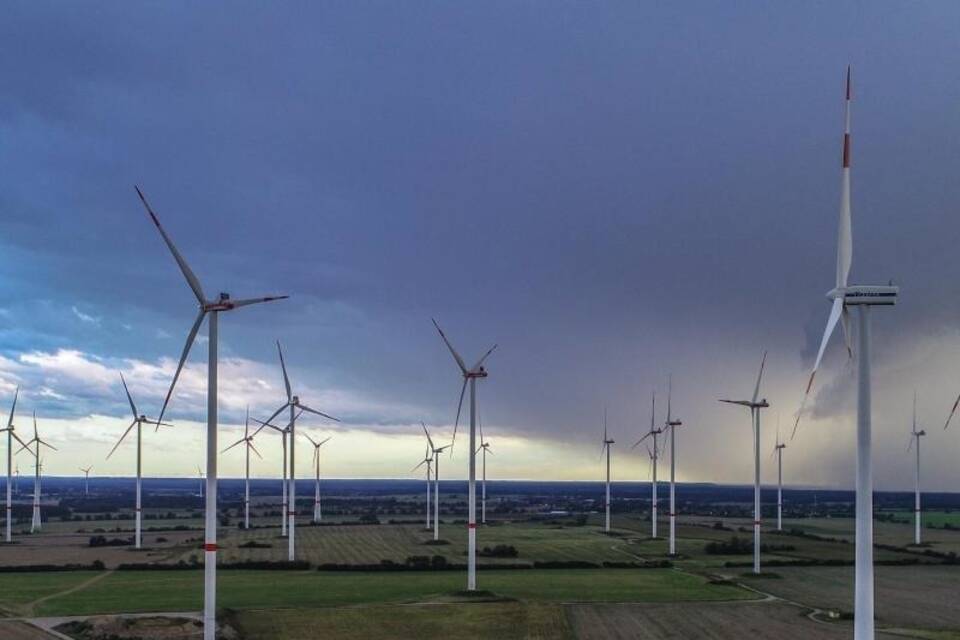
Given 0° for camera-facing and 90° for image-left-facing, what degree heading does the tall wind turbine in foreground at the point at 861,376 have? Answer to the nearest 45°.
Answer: approximately 90°
